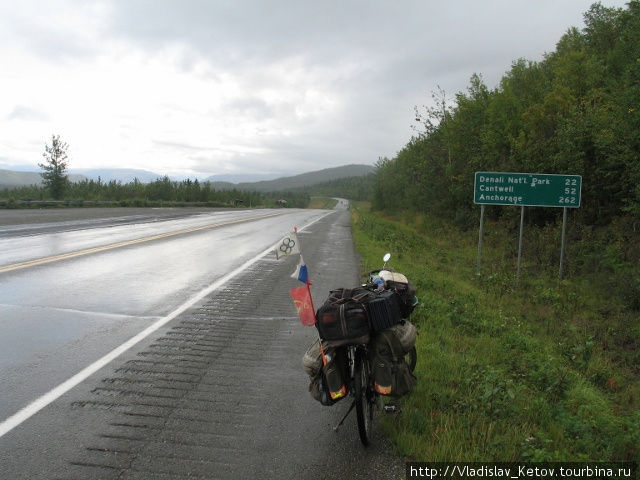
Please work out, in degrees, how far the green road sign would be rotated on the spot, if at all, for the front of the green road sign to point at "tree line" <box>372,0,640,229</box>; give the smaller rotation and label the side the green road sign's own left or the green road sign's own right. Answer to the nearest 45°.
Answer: approximately 180°

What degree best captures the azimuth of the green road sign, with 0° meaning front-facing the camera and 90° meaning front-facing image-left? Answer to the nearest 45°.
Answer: approximately 0°
